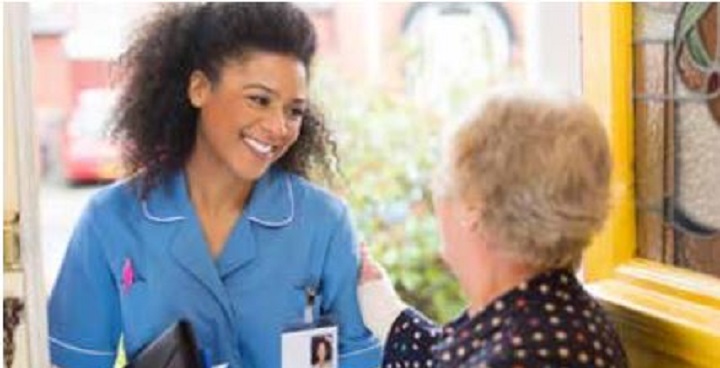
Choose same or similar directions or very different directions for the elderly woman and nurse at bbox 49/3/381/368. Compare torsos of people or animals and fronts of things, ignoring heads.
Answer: very different directions

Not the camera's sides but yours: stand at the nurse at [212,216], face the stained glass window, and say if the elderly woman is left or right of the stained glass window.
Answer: right

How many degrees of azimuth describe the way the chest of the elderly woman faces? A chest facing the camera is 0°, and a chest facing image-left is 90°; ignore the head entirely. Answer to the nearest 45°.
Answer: approximately 135°

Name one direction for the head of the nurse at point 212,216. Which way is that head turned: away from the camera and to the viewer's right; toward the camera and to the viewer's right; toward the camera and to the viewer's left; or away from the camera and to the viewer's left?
toward the camera and to the viewer's right

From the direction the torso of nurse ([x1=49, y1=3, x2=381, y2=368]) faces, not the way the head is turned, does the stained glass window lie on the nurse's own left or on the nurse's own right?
on the nurse's own left

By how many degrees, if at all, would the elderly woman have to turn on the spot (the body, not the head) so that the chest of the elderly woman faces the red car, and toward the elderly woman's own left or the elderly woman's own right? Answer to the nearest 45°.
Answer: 0° — they already face it

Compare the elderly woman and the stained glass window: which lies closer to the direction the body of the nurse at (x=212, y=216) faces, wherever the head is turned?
the elderly woman

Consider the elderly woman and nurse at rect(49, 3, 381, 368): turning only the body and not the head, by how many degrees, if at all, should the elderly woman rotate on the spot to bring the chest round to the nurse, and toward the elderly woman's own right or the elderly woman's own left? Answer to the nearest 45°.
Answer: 0° — they already face them

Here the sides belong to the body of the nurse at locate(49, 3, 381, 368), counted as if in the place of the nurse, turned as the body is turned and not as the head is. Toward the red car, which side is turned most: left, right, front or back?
back

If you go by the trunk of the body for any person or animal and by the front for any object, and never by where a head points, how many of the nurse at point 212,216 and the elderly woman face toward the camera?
1

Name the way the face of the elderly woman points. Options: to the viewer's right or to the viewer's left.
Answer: to the viewer's left
